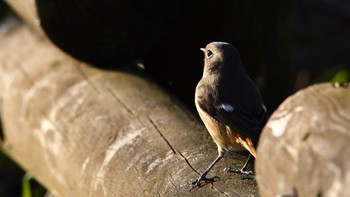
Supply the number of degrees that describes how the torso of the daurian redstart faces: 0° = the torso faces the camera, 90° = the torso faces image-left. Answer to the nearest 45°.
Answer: approximately 135°
